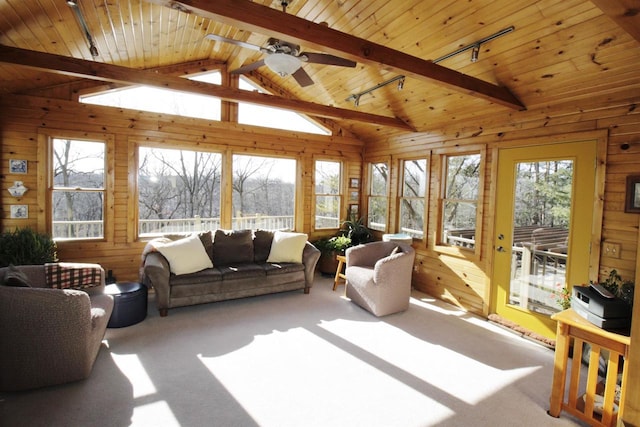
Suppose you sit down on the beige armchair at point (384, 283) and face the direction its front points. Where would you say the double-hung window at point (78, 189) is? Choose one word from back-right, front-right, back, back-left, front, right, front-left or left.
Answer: front-right

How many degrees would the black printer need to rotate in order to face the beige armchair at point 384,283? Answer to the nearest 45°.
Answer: approximately 45° to its right

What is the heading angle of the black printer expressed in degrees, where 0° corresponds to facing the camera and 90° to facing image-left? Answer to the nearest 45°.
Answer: approximately 45°

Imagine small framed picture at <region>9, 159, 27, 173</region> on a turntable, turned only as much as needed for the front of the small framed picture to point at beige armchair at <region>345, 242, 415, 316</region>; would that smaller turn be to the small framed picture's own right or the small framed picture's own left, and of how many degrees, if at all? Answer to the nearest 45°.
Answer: approximately 45° to the small framed picture's own left

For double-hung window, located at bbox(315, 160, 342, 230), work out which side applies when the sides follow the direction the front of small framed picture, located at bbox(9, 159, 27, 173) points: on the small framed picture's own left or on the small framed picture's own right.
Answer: on the small framed picture's own left

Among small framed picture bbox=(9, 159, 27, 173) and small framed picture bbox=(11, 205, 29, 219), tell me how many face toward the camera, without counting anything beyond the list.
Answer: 2

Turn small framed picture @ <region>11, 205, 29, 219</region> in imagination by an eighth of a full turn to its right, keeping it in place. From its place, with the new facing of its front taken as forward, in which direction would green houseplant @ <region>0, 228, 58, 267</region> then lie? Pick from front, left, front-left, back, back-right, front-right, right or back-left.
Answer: front-left

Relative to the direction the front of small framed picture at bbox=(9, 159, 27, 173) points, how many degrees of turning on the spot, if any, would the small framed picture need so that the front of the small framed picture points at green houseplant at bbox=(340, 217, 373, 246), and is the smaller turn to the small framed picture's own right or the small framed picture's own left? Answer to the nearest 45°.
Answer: approximately 90° to the small framed picture's own left

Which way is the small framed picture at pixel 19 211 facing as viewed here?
toward the camera

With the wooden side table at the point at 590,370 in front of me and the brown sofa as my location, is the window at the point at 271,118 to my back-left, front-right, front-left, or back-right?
back-left

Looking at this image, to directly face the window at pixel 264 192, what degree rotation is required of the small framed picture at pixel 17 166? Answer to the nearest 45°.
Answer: approximately 90° to its left

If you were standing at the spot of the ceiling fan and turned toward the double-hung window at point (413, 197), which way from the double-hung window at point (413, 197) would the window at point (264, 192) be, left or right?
left
